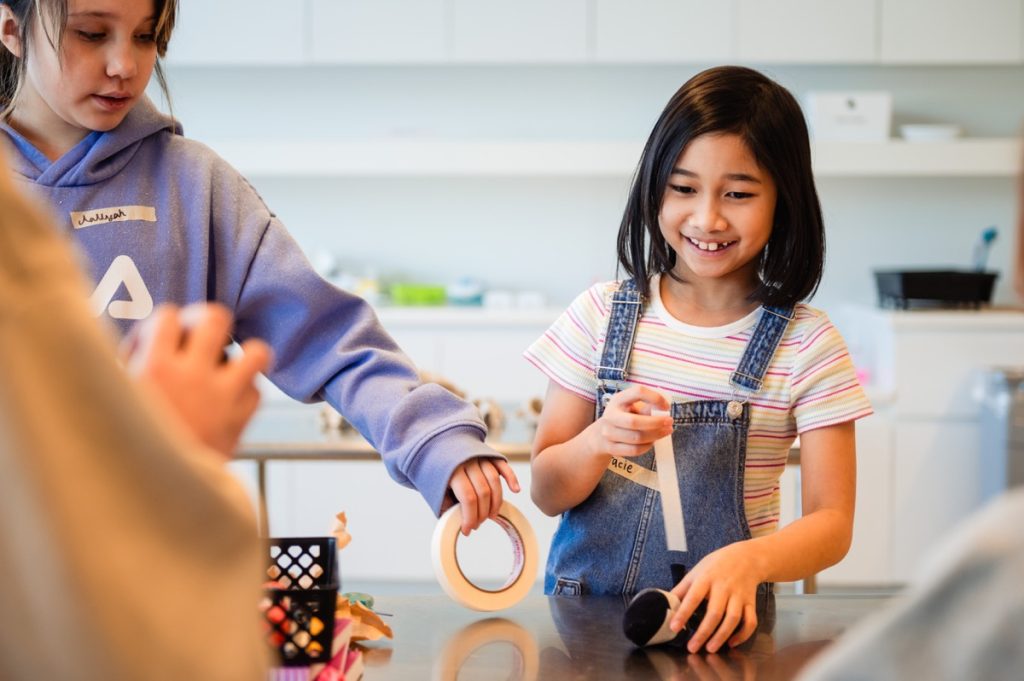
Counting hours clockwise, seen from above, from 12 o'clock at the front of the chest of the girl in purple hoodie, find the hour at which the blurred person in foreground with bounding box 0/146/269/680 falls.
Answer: The blurred person in foreground is roughly at 12 o'clock from the girl in purple hoodie.

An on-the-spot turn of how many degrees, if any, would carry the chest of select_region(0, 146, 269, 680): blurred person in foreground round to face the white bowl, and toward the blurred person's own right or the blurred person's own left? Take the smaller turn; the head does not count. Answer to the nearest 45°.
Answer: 0° — they already face it

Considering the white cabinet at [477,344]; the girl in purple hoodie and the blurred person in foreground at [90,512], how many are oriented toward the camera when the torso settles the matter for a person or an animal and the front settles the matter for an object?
2

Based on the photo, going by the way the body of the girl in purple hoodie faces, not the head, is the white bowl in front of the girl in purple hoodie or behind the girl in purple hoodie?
behind

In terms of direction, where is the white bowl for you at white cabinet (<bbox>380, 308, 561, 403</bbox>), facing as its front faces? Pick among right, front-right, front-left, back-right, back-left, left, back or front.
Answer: left

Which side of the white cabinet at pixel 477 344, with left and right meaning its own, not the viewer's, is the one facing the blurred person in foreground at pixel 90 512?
front

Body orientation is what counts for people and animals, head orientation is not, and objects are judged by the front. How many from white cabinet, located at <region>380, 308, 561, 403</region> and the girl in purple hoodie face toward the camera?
2

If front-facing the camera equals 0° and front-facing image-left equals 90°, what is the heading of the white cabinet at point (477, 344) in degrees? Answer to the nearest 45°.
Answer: approximately 0°

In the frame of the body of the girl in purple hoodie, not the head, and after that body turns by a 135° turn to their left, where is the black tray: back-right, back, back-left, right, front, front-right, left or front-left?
front

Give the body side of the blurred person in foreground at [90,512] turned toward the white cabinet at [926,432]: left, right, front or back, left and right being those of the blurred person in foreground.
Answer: front

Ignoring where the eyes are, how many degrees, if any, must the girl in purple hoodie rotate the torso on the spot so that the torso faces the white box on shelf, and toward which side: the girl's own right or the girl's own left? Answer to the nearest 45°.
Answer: approximately 135° to the girl's own left

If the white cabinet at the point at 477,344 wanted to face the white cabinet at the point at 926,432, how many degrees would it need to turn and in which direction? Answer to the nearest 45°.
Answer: approximately 90° to its left

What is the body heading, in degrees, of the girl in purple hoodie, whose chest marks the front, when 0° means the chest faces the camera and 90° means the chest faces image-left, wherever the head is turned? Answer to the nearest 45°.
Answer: approximately 0°
